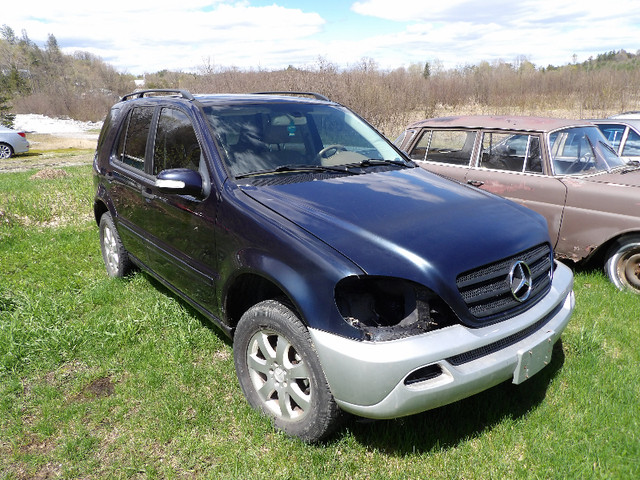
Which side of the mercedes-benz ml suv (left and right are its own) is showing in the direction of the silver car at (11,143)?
back

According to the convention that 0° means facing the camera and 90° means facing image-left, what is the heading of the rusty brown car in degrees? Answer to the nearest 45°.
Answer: approximately 315°

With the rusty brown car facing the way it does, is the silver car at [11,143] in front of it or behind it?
behind

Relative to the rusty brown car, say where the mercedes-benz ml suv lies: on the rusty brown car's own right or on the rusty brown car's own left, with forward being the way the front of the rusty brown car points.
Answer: on the rusty brown car's own right

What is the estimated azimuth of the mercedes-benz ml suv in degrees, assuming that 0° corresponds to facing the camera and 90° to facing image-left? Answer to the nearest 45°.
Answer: approximately 315°
